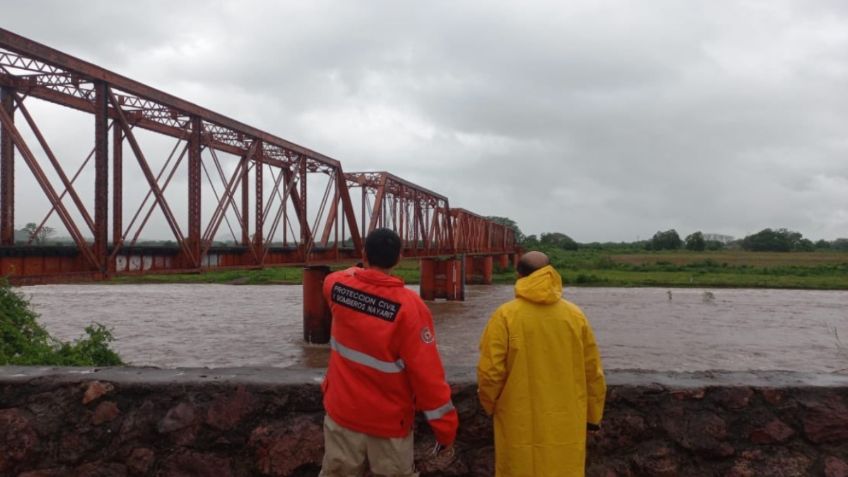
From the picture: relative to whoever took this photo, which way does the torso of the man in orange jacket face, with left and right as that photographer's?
facing away from the viewer and to the right of the viewer

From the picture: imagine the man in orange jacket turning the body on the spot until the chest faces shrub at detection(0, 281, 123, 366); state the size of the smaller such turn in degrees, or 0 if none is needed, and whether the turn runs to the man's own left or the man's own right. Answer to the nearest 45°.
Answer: approximately 90° to the man's own left
